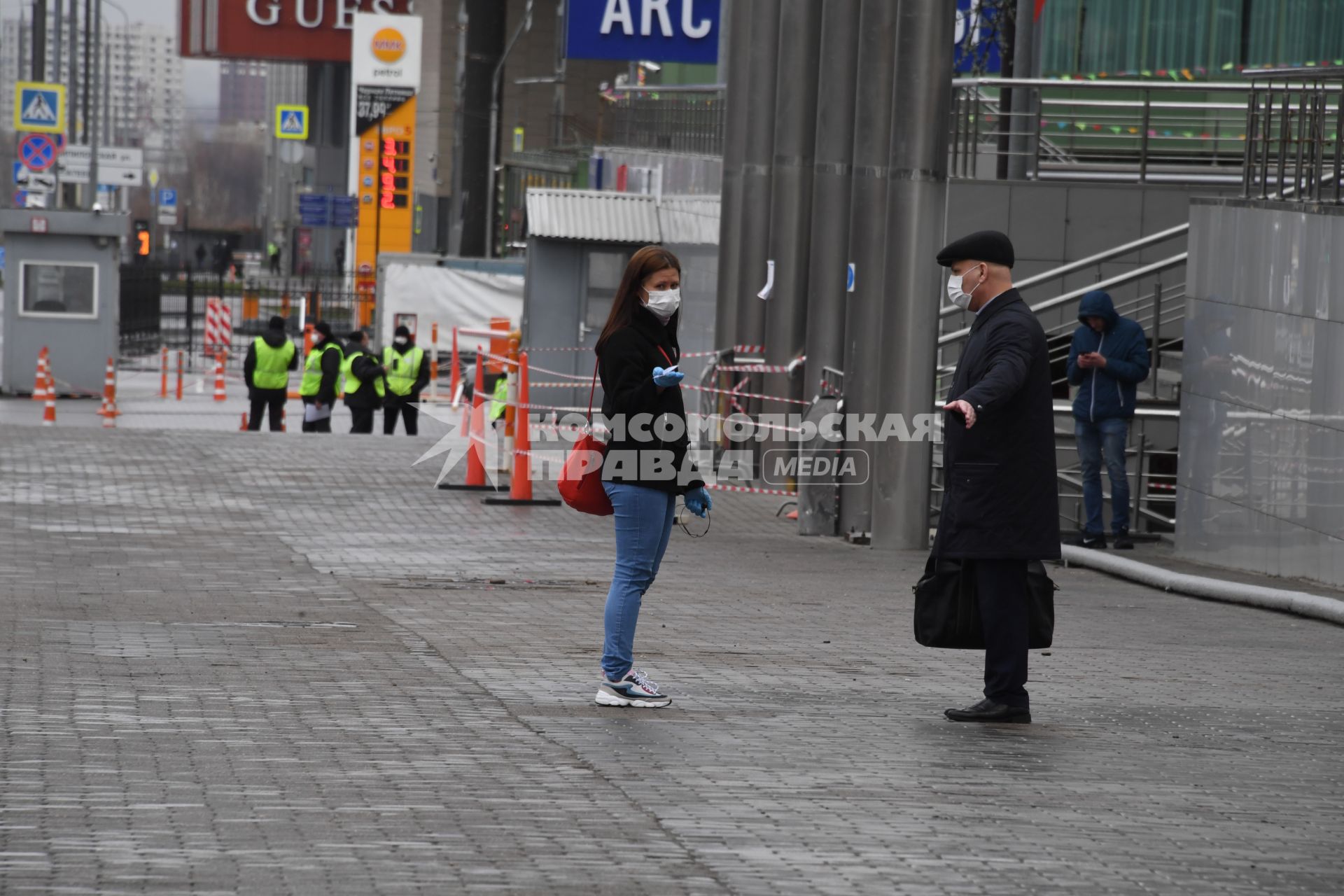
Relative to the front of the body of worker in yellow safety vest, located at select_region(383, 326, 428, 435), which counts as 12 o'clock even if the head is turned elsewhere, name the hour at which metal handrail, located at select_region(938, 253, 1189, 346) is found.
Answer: The metal handrail is roughly at 11 o'clock from the worker in yellow safety vest.

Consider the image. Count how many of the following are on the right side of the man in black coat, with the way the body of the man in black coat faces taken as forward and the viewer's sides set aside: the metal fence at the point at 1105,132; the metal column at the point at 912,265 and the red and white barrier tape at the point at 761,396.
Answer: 3

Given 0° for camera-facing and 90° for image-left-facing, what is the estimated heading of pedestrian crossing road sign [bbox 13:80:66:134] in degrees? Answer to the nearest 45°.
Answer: approximately 0°

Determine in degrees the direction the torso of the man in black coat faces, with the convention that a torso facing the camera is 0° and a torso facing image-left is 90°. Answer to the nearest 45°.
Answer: approximately 90°

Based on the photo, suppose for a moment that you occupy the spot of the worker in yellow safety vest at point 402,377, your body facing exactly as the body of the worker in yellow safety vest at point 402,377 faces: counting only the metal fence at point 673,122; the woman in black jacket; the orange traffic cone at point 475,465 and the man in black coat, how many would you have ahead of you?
3
